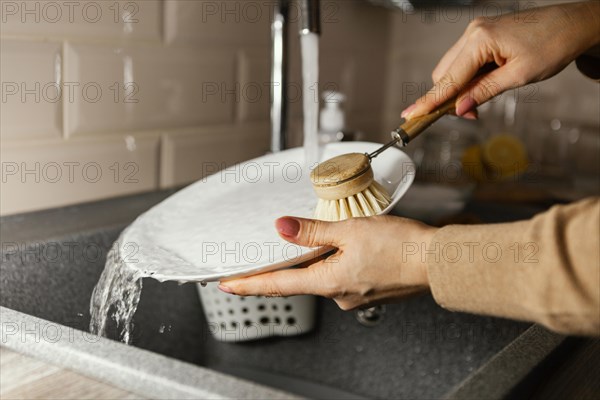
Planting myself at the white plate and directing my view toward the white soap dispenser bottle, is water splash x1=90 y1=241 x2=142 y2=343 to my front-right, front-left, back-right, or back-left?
back-left

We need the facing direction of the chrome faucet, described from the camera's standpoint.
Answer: facing the viewer and to the right of the viewer
